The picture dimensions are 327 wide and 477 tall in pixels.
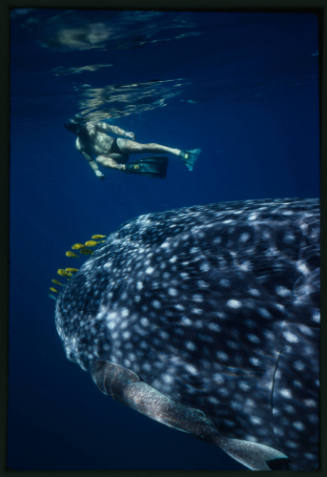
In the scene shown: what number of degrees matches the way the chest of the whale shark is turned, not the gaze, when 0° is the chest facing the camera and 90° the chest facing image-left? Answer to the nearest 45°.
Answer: approximately 90°

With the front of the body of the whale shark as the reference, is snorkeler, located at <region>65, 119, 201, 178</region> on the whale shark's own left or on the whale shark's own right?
on the whale shark's own right
